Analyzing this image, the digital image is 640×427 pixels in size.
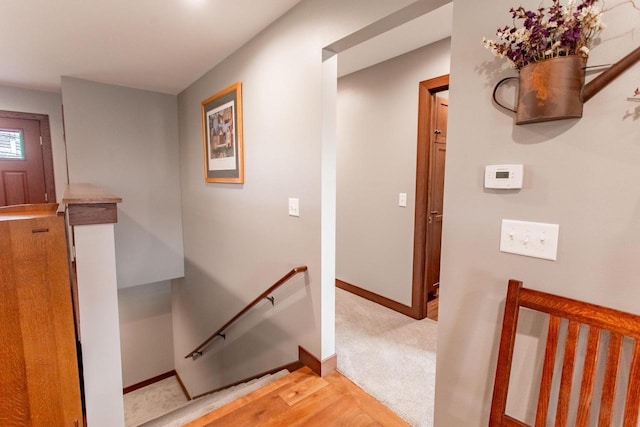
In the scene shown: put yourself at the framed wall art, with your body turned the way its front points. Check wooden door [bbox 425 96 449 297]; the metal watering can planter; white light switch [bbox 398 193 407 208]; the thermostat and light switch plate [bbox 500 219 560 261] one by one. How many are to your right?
0

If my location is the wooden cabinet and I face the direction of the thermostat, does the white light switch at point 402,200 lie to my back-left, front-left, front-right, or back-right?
front-left

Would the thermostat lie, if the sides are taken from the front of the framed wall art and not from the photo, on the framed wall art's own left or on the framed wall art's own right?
on the framed wall art's own left

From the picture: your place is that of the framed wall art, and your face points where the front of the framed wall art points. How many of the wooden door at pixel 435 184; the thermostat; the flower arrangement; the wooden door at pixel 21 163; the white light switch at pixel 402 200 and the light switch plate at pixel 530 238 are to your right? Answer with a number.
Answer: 1

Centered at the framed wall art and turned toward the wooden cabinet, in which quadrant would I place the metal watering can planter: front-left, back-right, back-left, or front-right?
front-left

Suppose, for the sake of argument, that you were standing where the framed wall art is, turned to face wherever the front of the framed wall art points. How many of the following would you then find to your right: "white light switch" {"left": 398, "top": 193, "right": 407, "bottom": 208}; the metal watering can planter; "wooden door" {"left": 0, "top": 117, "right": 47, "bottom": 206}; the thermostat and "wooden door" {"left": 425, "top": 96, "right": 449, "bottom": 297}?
1

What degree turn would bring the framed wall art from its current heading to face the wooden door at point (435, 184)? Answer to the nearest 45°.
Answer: approximately 135° to its left

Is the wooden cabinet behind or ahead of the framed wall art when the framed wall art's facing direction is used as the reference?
ahead

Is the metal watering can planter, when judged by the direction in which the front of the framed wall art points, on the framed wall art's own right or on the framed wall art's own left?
on the framed wall art's own left

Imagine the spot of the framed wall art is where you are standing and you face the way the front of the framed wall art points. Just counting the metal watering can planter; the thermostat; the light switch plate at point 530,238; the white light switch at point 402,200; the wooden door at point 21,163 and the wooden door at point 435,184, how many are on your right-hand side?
1

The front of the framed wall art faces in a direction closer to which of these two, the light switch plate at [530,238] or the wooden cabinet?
the wooden cabinet

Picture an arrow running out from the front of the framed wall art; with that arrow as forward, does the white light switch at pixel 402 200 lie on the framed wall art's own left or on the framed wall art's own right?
on the framed wall art's own left

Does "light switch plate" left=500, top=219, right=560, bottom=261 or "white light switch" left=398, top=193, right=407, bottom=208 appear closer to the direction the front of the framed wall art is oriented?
the light switch plate

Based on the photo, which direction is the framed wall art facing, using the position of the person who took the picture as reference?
facing the viewer and to the left of the viewer

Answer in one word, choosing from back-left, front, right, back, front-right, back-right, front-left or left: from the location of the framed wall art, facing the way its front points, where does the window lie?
right

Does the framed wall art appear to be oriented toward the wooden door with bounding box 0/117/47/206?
no

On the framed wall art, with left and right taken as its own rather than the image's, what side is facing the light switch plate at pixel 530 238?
left

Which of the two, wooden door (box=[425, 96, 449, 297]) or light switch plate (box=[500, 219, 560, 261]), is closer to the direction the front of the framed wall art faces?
the light switch plate
